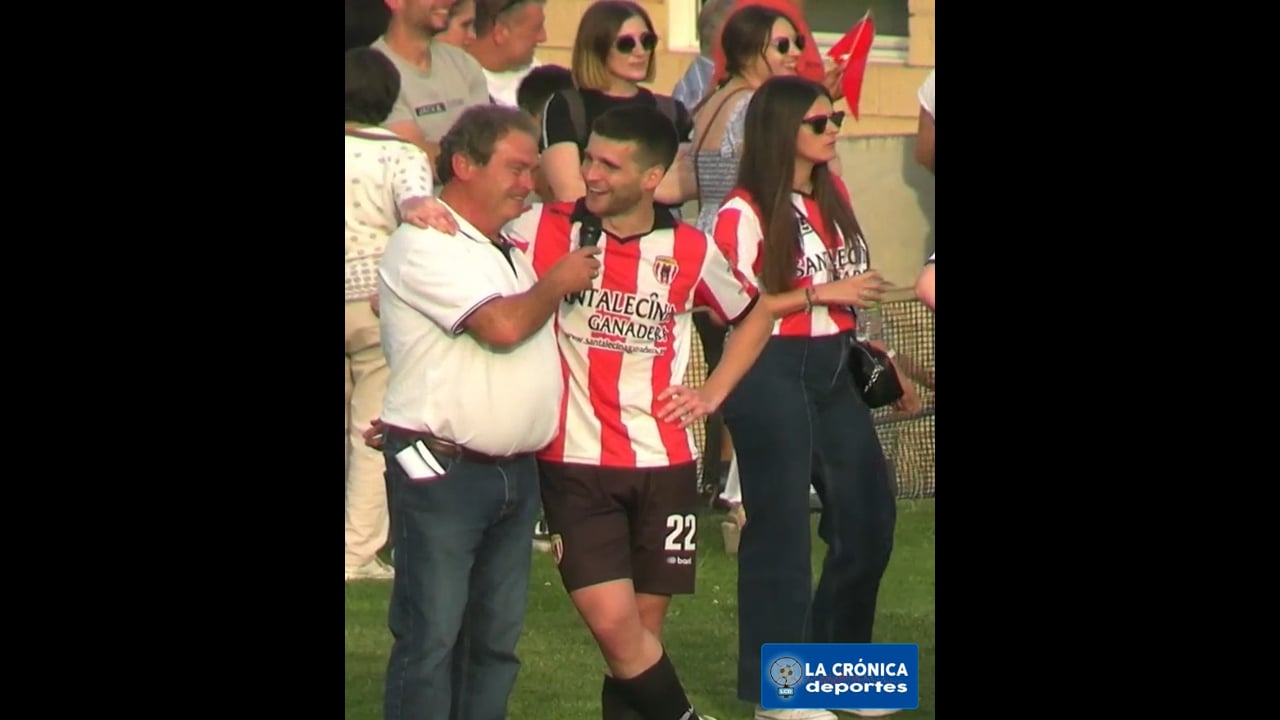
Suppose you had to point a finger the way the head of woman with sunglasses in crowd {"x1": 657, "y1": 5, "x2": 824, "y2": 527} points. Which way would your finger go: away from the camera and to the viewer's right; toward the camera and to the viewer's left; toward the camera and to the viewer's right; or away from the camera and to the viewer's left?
toward the camera and to the viewer's right

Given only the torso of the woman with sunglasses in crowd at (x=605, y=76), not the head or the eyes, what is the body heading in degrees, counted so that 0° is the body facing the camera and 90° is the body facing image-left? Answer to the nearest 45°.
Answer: approximately 315°

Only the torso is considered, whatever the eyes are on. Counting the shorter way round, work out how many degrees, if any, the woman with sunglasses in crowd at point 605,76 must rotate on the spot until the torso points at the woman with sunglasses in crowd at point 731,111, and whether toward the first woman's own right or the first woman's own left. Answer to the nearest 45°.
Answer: approximately 45° to the first woman's own left

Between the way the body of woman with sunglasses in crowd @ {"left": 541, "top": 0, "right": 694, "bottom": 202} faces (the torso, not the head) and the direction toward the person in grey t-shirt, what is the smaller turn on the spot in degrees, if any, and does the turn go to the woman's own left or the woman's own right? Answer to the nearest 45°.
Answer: approximately 135° to the woman's own right
